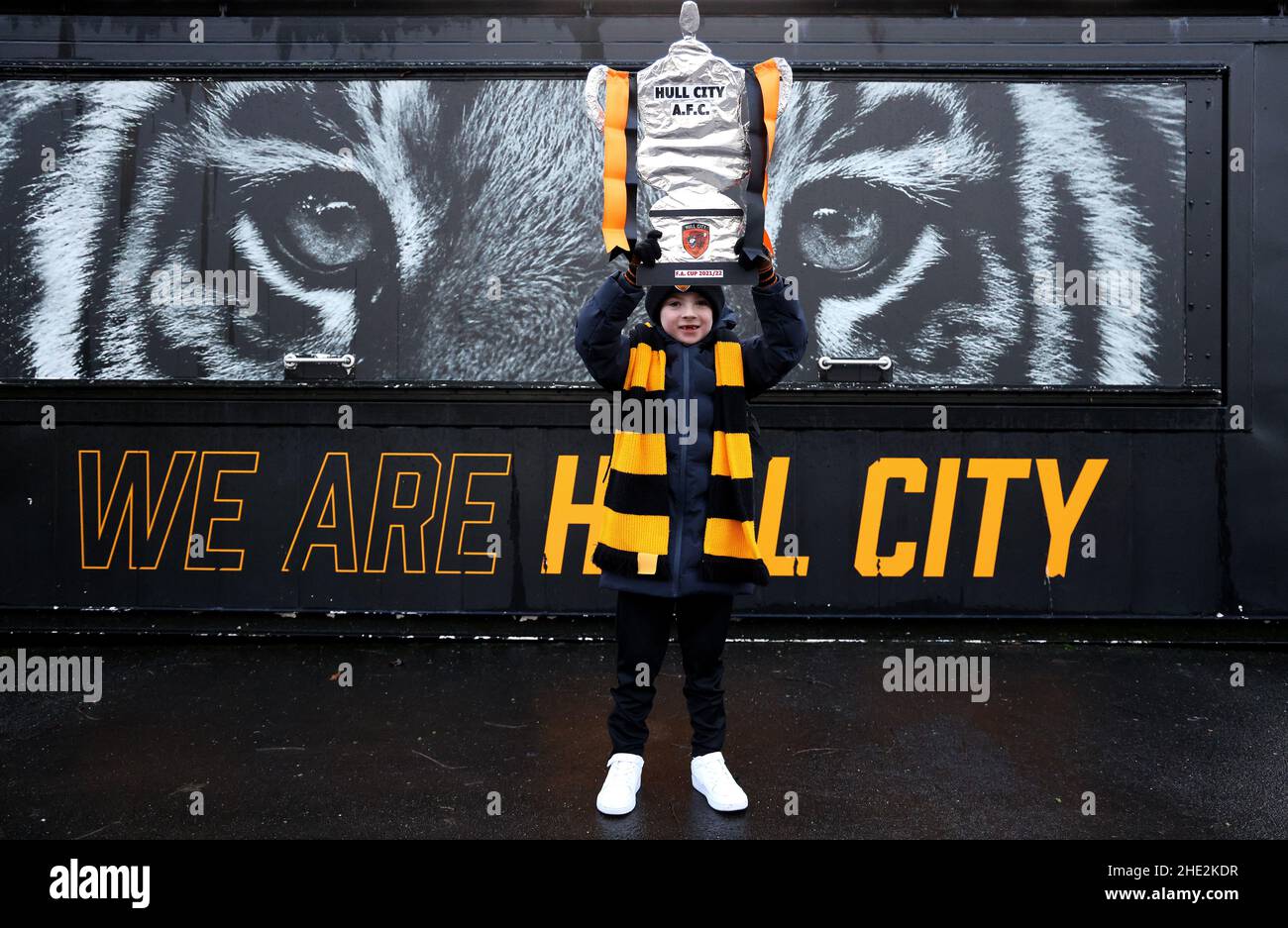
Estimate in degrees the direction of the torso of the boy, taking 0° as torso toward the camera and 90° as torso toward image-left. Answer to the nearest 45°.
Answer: approximately 0°
